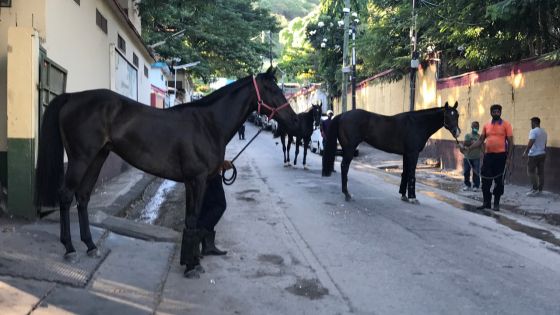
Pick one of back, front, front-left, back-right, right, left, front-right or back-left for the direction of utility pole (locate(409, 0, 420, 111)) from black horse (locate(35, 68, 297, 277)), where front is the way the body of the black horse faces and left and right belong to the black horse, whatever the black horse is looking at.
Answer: front-left

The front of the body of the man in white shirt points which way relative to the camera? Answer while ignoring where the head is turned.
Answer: to the viewer's left

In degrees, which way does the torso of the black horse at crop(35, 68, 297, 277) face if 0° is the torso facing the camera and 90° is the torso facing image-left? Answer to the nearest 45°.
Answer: approximately 270°

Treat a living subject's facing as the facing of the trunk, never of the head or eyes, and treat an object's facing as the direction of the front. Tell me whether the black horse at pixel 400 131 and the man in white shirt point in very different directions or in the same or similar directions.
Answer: very different directions

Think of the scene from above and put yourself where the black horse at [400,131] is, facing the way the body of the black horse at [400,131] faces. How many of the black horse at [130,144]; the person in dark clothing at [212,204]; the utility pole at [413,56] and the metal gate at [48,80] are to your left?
1

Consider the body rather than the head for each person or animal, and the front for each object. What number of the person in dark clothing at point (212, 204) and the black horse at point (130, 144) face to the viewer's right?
2

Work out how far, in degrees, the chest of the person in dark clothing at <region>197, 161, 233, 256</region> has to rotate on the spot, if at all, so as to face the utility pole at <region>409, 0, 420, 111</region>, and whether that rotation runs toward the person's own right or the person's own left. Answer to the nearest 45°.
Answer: approximately 45° to the person's own left

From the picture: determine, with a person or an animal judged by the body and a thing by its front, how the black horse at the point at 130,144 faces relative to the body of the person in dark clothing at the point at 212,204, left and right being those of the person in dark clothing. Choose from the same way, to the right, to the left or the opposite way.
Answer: the same way

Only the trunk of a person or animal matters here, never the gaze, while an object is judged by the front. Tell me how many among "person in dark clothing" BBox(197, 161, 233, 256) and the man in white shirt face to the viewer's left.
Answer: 1

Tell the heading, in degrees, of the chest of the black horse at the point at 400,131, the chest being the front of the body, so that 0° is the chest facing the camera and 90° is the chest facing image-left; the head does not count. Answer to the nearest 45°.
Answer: approximately 270°

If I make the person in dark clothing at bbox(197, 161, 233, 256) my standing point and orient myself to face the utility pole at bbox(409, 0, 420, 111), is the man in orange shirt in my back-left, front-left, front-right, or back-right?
front-right

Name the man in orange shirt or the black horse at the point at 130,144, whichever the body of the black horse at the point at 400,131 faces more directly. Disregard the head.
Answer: the man in orange shirt
